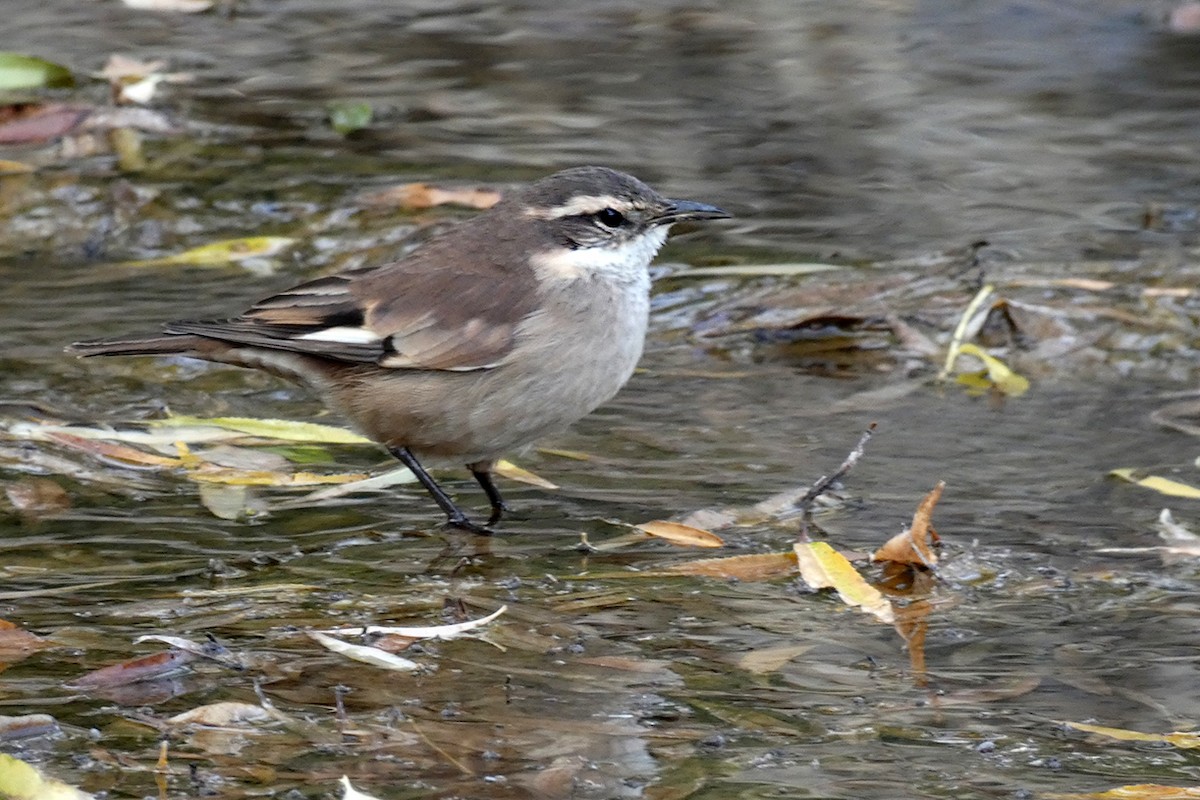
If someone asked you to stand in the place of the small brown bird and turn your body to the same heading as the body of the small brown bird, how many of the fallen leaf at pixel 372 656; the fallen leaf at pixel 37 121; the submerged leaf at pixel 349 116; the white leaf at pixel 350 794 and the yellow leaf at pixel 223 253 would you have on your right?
2

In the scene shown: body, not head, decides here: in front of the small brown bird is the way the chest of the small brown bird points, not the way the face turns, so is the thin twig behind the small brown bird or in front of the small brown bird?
in front

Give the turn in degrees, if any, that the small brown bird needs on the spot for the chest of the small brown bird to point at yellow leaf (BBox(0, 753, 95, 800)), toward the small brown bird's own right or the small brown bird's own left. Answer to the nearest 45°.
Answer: approximately 90° to the small brown bird's own right

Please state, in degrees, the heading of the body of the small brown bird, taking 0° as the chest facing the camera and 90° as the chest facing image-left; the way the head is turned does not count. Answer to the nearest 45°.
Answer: approximately 270°

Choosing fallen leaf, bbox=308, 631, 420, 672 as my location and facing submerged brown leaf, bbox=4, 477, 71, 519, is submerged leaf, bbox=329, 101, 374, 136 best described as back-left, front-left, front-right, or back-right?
front-right

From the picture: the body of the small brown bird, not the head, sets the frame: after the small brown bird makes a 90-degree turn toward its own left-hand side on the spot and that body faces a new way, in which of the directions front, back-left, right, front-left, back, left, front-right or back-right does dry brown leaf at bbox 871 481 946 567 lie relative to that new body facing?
back-right

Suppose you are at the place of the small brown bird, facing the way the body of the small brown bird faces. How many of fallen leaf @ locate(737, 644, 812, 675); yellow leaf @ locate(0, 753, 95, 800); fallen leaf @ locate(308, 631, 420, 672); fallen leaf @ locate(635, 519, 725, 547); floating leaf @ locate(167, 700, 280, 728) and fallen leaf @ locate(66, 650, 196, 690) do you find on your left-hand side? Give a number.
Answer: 0

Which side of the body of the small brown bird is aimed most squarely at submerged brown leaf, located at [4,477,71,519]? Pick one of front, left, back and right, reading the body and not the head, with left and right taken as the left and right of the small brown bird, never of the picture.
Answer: back

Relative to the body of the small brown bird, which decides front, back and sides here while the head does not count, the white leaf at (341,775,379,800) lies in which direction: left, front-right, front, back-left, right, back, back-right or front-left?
right

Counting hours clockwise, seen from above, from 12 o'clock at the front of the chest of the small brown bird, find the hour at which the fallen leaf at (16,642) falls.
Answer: The fallen leaf is roughly at 4 o'clock from the small brown bird.

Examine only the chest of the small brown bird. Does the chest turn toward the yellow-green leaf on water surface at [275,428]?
no

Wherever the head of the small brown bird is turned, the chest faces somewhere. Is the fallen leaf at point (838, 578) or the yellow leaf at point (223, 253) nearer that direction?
the fallen leaf

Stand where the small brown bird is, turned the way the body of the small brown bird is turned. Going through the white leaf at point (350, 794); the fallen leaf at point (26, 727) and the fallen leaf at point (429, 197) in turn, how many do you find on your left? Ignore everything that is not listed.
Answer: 1

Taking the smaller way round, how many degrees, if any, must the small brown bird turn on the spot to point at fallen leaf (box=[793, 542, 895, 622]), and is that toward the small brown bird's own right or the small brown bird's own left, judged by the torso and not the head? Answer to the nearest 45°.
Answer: approximately 45° to the small brown bird's own right

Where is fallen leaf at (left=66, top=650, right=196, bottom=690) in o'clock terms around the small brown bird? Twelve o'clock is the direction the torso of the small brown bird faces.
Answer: The fallen leaf is roughly at 4 o'clock from the small brown bird.

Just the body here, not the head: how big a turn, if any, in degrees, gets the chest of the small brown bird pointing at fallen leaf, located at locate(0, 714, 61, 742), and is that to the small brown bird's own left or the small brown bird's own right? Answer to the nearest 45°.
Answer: approximately 135° to the small brown bird's own right

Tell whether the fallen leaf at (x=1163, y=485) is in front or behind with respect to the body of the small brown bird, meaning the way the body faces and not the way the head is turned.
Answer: in front

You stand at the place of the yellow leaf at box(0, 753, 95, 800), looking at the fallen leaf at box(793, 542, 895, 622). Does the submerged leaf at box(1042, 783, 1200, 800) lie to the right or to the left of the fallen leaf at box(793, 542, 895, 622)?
right
